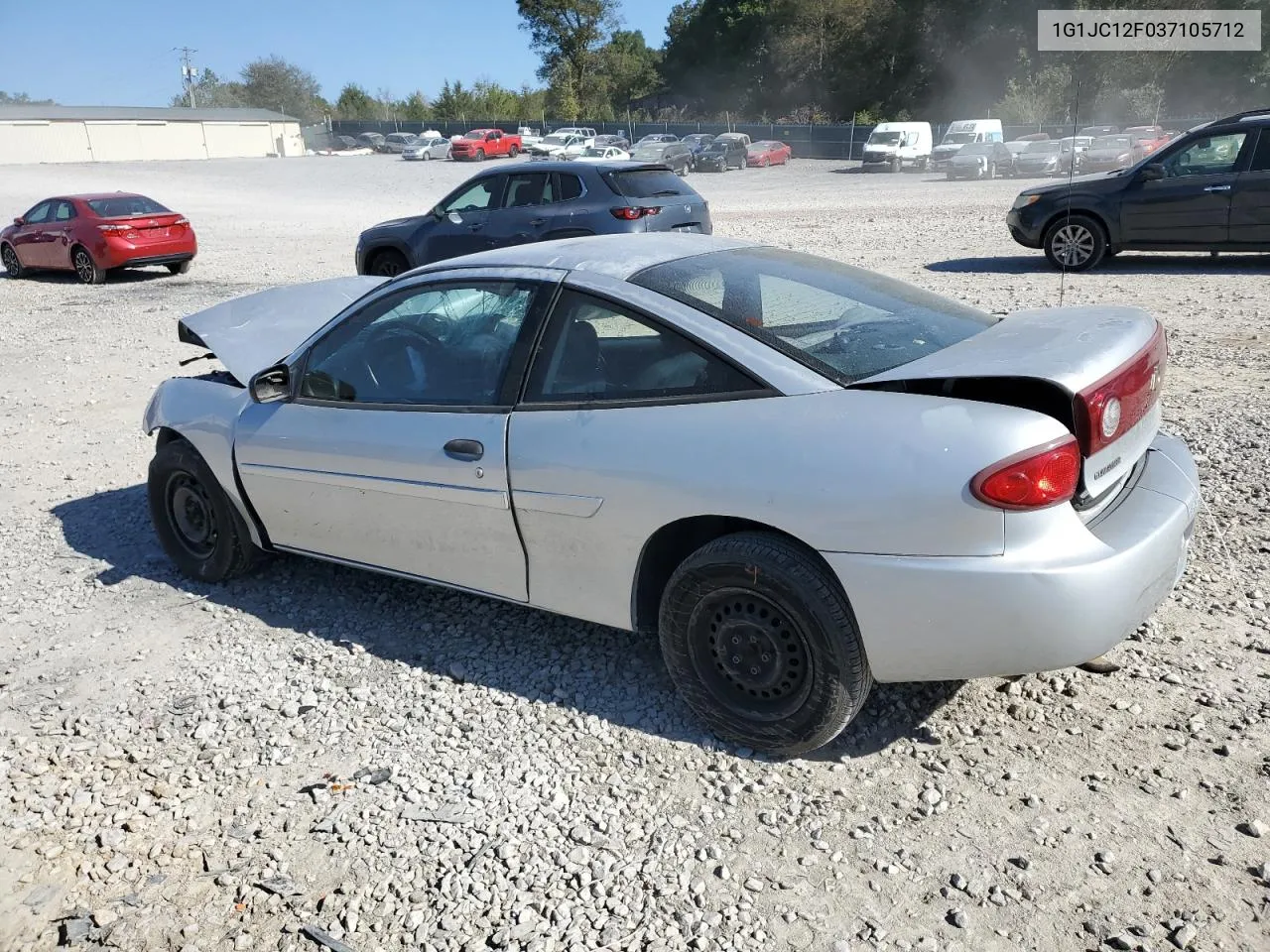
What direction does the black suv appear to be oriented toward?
to the viewer's left

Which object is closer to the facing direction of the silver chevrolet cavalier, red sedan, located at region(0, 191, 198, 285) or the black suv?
the red sedan

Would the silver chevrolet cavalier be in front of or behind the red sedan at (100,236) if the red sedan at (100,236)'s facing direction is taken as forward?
behind

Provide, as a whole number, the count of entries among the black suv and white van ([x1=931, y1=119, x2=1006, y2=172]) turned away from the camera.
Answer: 0

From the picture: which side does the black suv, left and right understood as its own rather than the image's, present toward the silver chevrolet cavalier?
left

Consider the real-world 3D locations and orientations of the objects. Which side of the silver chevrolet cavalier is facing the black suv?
right

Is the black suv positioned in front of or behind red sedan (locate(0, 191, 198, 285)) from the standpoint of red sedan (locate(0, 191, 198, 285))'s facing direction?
behind

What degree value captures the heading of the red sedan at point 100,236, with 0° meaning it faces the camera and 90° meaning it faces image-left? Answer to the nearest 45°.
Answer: approximately 135°

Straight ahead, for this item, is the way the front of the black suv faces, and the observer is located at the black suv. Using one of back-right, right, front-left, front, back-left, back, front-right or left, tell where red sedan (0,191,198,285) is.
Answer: front

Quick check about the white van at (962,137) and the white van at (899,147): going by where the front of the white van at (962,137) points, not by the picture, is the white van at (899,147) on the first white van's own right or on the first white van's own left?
on the first white van's own right

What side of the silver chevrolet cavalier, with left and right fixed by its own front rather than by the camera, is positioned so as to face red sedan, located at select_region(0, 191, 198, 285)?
front

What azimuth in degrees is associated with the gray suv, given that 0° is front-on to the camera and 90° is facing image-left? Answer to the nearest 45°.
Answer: approximately 135°

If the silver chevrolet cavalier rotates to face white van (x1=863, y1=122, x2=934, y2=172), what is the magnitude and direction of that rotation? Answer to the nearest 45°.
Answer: approximately 45° to its right
